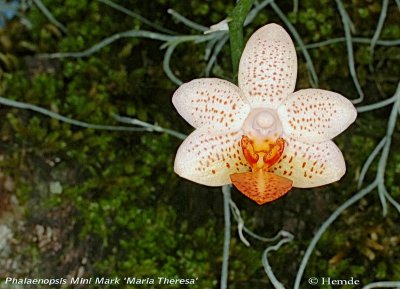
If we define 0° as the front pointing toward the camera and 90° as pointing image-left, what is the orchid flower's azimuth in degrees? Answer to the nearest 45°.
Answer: approximately 0°
